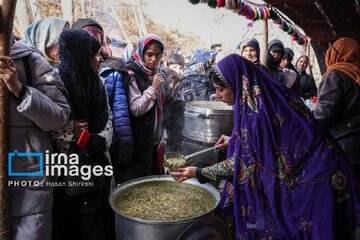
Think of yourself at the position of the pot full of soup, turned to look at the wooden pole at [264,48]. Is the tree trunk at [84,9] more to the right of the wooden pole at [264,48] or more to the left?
left

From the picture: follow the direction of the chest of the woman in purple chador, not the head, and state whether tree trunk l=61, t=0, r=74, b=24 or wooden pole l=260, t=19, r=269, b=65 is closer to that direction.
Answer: the tree trunk

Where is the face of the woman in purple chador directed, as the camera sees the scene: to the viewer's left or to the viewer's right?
to the viewer's left

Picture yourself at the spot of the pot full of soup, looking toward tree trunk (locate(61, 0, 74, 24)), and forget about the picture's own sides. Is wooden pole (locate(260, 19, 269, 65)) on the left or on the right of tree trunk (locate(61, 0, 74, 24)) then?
right

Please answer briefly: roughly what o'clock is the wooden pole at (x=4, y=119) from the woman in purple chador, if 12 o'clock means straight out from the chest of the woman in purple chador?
The wooden pole is roughly at 11 o'clock from the woman in purple chador.

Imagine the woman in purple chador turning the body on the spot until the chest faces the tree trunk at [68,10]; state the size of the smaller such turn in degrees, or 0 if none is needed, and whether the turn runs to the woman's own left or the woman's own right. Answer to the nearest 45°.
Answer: approximately 45° to the woman's own right

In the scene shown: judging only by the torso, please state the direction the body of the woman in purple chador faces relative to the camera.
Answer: to the viewer's left

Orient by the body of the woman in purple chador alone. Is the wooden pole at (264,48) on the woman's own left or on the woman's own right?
on the woman's own right
